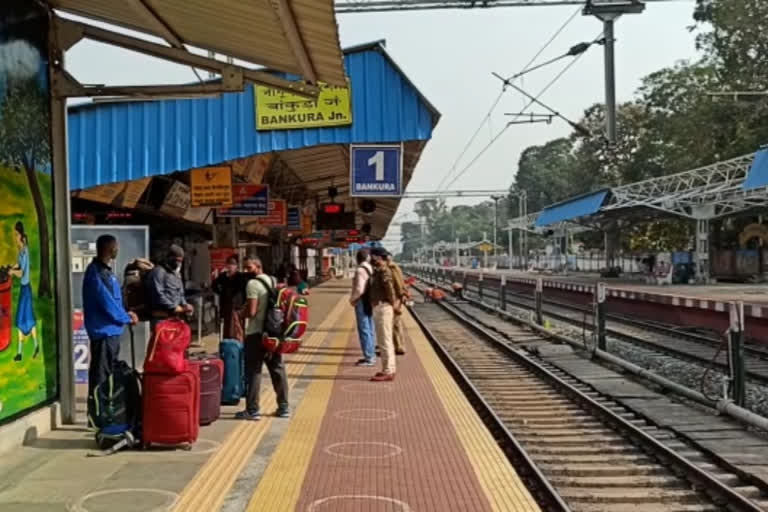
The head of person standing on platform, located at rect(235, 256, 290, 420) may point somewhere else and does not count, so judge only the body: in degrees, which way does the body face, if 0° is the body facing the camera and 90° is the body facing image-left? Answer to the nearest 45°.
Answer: approximately 90°

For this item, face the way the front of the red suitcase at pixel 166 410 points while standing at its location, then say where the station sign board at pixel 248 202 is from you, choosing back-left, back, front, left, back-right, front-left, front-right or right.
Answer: back

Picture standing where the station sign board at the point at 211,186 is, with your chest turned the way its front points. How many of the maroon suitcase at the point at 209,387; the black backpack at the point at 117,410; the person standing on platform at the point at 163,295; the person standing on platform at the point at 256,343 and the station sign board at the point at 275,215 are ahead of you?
4

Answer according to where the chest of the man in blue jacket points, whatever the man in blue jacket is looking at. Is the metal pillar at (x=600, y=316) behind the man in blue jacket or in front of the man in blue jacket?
in front

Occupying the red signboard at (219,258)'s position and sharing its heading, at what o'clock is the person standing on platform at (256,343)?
The person standing on platform is roughly at 12 o'clock from the red signboard.

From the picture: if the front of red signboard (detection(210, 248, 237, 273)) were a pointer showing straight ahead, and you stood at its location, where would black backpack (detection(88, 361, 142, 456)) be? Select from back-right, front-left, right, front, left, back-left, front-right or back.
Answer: front

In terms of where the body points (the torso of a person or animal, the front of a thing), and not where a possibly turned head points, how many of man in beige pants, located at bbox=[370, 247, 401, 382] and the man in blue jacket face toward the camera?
0

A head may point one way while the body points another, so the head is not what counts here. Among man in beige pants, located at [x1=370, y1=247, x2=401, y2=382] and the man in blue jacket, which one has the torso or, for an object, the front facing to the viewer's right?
the man in blue jacket

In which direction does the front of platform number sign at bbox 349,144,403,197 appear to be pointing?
toward the camera

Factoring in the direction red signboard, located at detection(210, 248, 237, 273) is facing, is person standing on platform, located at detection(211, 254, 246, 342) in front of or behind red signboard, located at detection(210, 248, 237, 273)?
in front

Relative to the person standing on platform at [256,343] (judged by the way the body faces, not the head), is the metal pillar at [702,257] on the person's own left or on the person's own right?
on the person's own right

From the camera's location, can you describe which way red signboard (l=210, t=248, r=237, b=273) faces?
facing the viewer

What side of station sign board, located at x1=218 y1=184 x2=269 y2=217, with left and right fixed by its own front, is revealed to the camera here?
front

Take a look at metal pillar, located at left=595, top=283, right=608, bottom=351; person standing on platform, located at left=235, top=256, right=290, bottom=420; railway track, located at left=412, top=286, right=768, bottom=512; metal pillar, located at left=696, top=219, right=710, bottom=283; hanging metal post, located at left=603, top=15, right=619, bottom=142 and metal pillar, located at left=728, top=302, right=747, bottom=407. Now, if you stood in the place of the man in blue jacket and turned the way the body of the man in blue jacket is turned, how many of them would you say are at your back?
0

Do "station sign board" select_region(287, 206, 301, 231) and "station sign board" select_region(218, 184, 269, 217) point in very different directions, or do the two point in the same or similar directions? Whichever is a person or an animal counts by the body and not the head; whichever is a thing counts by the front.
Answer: same or similar directions

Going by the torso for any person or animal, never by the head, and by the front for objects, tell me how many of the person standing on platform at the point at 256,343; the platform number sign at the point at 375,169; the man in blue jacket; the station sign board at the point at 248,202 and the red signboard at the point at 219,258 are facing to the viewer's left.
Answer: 1
